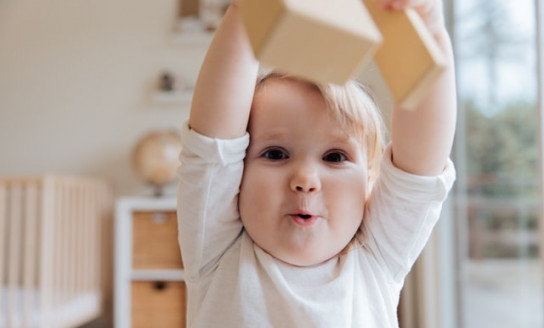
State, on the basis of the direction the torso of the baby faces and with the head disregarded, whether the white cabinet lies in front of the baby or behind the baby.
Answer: behind

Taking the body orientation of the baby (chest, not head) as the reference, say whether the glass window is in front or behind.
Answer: behind

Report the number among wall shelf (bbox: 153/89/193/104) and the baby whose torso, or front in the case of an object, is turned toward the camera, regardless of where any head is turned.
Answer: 2

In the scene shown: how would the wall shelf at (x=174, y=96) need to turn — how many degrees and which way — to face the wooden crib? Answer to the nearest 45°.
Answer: approximately 45° to its right

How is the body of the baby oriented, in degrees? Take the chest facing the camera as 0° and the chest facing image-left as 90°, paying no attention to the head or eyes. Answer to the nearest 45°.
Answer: approximately 0°

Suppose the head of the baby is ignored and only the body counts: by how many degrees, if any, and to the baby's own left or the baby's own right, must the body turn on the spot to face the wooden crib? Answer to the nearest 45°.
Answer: approximately 135° to the baby's own right
